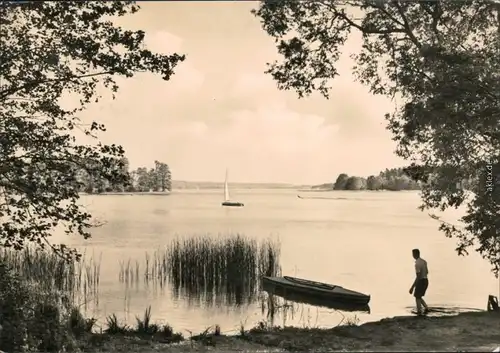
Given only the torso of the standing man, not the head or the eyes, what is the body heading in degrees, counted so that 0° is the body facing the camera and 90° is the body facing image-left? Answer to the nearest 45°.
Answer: approximately 90°

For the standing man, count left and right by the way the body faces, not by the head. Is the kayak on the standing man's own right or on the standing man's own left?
on the standing man's own right
